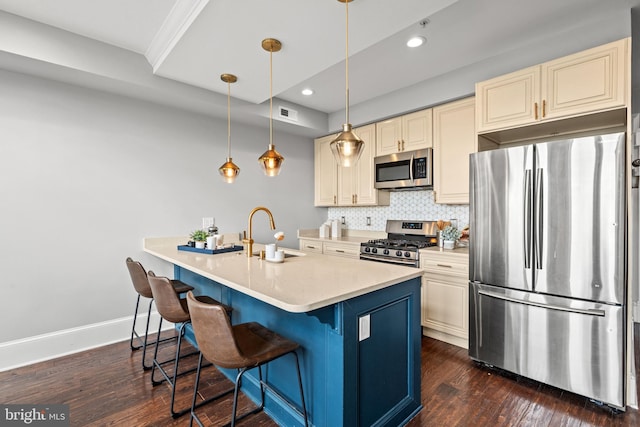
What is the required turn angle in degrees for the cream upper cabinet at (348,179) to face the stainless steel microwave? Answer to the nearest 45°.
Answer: approximately 90° to its left

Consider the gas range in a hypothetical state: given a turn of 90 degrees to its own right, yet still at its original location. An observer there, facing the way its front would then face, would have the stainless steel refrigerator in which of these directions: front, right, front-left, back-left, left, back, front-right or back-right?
back

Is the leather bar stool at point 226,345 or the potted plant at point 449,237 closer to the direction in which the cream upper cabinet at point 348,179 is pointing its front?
the leather bar stool

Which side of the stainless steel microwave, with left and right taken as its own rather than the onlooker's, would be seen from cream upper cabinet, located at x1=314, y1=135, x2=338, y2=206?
right

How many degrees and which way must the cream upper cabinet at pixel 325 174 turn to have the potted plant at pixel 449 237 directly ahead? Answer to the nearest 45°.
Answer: approximately 90° to its left

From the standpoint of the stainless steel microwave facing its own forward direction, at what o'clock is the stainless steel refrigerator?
The stainless steel refrigerator is roughly at 9 o'clock from the stainless steel microwave.

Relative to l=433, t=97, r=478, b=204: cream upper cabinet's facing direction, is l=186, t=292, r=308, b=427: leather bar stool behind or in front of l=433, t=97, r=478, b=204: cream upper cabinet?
in front

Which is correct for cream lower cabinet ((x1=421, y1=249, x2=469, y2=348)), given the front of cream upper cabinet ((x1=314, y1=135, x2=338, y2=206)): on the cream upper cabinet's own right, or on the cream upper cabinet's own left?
on the cream upper cabinet's own left

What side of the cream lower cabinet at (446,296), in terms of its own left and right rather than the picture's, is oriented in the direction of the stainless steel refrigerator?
left

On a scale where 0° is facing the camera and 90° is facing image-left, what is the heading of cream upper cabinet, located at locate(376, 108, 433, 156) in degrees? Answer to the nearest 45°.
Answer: approximately 45°
